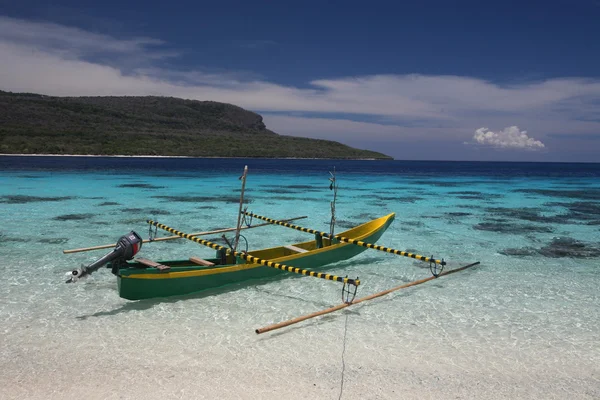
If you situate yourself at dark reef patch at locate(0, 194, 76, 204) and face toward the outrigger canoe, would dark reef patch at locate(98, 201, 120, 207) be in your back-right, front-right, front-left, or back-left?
front-left

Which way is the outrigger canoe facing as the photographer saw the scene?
facing away from the viewer and to the right of the viewer

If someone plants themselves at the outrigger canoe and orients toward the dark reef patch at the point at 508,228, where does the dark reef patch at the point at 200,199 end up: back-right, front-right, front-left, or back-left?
front-left

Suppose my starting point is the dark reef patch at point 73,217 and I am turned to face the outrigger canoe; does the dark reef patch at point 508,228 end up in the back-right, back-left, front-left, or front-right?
front-left

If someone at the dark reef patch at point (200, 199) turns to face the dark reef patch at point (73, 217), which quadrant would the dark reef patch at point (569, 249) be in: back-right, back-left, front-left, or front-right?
front-left

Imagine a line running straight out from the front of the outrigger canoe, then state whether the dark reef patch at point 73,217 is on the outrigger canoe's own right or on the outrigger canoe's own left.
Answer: on the outrigger canoe's own left

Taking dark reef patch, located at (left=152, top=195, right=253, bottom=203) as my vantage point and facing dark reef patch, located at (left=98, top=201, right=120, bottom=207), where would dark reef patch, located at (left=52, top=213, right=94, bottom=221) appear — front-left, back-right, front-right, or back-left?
front-left

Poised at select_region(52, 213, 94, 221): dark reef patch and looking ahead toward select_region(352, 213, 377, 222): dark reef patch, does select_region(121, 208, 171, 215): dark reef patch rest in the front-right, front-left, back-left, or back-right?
front-left

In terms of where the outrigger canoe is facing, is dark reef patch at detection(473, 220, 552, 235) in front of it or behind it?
in front

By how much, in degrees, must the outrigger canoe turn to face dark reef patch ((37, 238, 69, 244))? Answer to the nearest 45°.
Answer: approximately 90° to its left

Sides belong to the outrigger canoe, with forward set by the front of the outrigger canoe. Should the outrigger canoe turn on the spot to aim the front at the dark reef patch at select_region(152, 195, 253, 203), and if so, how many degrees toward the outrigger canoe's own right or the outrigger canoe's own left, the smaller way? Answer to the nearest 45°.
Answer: approximately 45° to the outrigger canoe's own left

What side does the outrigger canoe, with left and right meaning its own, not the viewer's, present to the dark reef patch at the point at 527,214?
front

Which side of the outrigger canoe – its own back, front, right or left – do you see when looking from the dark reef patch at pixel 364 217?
front
